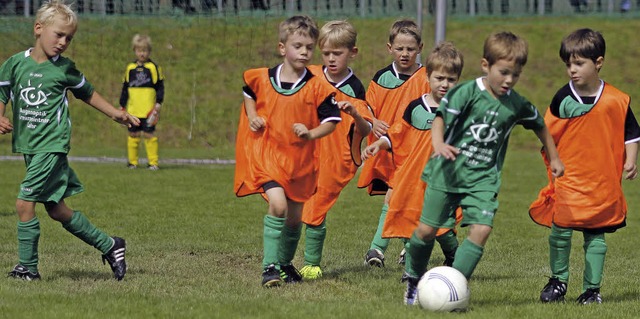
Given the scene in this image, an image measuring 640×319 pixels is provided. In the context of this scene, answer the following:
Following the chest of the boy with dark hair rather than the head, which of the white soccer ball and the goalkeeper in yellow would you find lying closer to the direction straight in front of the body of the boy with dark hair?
the white soccer ball

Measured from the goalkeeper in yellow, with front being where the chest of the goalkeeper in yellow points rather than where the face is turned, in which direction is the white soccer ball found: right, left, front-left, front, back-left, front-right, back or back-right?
front

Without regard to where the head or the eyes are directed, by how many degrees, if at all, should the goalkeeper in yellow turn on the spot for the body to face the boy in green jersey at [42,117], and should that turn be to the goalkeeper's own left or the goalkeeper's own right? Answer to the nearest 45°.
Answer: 0° — they already face them

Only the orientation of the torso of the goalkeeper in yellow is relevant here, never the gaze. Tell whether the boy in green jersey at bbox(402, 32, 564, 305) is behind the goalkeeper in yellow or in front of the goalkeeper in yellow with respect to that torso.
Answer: in front

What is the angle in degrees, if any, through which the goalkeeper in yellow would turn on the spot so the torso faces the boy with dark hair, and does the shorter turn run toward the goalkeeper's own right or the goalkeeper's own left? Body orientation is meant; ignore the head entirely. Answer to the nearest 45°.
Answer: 0° — they already face them

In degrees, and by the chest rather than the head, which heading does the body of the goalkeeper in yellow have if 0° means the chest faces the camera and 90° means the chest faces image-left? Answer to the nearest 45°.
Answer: approximately 0°

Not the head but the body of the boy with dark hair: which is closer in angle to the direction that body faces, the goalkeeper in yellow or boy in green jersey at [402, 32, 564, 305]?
the boy in green jersey

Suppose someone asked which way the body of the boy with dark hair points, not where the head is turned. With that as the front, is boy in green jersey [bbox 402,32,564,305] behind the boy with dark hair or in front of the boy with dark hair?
in front

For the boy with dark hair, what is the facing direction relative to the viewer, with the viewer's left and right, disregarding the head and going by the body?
facing the viewer and to the left of the viewer

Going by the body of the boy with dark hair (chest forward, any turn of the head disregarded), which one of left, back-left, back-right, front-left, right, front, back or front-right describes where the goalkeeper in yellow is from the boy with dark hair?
right

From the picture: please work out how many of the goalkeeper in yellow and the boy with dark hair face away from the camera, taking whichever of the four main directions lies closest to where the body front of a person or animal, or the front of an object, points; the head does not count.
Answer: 0

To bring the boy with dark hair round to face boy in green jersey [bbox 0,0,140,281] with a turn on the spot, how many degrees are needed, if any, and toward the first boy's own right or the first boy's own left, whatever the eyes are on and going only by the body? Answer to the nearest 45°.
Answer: approximately 45° to the first boy's own right
